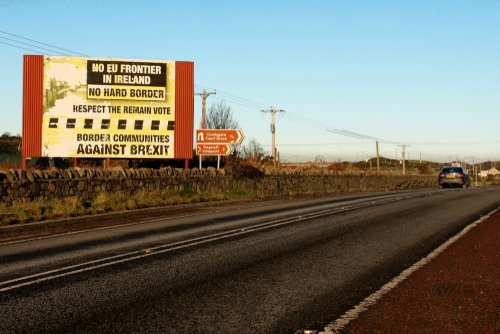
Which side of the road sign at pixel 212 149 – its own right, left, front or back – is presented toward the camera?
front

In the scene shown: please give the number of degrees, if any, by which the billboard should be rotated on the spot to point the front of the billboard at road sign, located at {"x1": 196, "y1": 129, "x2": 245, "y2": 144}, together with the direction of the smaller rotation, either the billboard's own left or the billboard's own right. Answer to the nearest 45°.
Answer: approximately 90° to the billboard's own left

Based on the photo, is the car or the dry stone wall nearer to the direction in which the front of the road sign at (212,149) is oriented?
the dry stone wall

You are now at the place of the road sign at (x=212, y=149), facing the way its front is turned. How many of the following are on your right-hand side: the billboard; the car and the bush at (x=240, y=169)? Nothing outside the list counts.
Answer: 1

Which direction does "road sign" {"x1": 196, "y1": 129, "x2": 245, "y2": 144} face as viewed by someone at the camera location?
facing the viewer

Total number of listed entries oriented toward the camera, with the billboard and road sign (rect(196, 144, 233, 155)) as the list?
2
